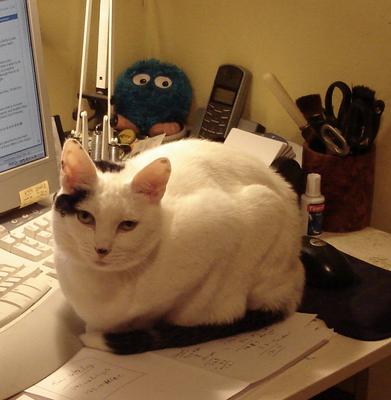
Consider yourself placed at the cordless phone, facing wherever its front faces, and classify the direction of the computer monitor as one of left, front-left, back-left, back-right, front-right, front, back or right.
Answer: front

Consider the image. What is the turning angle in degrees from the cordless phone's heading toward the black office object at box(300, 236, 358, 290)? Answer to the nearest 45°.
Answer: approximately 45° to its left

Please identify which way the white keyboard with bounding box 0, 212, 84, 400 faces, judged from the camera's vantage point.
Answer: facing the viewer and to the right of the viewer

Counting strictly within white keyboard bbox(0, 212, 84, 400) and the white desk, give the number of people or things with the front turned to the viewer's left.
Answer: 0

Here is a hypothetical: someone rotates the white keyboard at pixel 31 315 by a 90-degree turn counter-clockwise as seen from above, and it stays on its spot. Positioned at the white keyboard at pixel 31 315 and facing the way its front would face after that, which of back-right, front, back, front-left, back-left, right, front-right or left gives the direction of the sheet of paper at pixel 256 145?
front

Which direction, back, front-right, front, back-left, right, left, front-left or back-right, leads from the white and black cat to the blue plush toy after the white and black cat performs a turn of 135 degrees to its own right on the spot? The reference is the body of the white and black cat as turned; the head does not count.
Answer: front

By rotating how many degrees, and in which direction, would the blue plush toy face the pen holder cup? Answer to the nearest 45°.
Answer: approximately 45° to its left

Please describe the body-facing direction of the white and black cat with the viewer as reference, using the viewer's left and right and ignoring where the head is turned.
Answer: facing the viewer and to the left of the viewer

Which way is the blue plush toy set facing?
toward the camera
